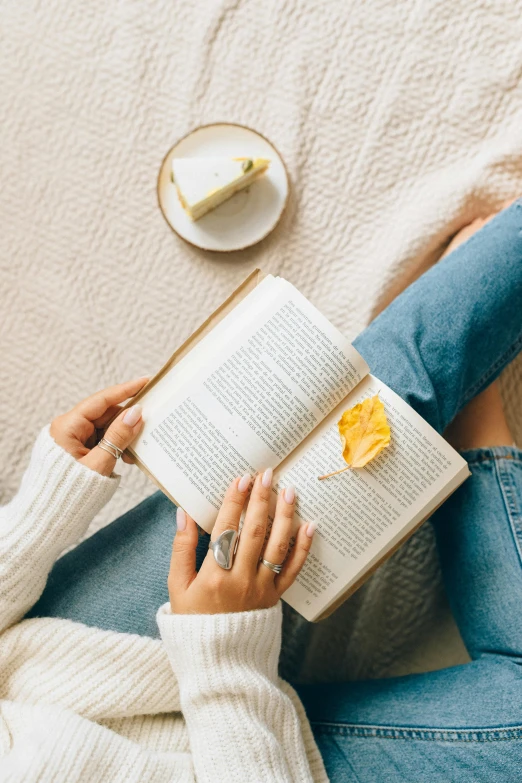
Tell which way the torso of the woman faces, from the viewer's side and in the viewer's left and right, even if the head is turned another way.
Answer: facing away from the viewer and to the right of the viewer
